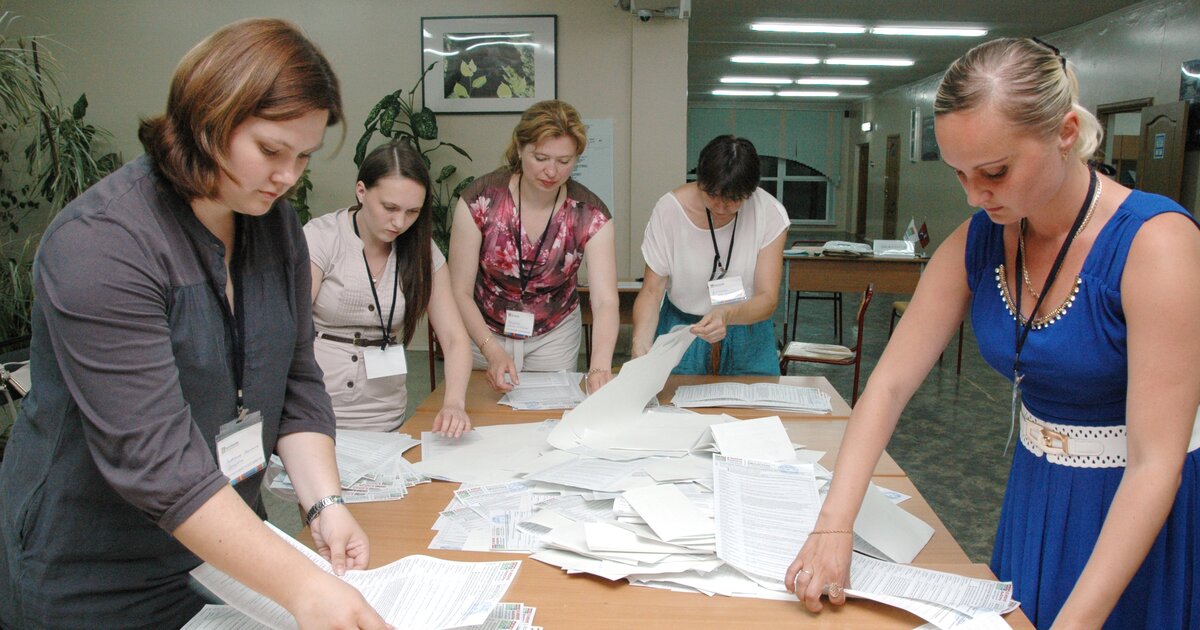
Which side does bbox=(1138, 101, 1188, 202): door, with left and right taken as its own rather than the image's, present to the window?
right

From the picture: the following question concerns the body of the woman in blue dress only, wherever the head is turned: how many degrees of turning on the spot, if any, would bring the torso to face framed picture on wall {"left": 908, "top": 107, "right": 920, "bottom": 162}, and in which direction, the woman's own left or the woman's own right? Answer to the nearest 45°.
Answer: approximately 135° to the woman's own right

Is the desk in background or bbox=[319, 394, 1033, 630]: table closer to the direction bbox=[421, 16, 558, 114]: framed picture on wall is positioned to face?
the table

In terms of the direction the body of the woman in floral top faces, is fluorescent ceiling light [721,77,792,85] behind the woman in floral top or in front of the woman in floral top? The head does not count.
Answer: behind

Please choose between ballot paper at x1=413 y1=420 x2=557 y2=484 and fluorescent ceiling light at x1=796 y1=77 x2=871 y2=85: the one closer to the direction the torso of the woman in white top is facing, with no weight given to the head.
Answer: the ballot paper

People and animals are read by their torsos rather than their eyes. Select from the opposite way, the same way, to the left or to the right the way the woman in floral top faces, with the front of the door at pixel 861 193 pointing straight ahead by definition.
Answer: to the left

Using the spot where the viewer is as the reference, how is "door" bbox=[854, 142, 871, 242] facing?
facing to the left of the viewer

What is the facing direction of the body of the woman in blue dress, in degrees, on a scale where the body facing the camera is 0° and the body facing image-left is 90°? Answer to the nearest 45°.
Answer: approximately 45°

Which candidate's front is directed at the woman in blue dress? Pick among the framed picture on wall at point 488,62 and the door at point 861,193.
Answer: the framed picture on wall

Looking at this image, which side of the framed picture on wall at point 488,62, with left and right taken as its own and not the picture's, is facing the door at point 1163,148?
left

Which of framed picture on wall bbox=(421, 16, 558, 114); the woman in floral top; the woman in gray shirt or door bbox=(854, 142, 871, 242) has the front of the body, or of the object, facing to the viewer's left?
the door

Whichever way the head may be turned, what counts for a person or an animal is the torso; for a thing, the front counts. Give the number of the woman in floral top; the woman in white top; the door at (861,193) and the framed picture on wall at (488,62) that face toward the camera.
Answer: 3
